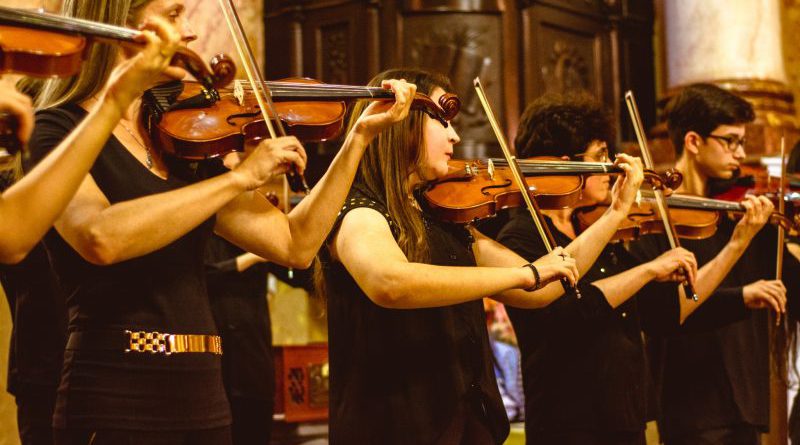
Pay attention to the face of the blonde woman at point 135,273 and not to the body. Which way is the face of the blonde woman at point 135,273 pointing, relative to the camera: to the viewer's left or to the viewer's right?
to the viewer's right

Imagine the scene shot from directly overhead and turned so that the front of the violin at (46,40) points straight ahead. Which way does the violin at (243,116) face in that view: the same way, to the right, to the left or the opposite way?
the same way

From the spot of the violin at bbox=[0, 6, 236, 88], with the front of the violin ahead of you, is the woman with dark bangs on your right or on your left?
on your left

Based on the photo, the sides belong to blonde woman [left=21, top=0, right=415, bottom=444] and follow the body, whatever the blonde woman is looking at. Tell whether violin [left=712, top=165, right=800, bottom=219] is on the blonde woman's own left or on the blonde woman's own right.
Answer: on the blonde woman's own left

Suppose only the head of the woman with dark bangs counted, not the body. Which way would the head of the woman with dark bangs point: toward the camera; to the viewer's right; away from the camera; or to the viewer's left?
to the viewer's right

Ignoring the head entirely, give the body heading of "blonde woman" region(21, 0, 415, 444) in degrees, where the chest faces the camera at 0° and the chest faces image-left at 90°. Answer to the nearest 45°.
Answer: approximately 315°
